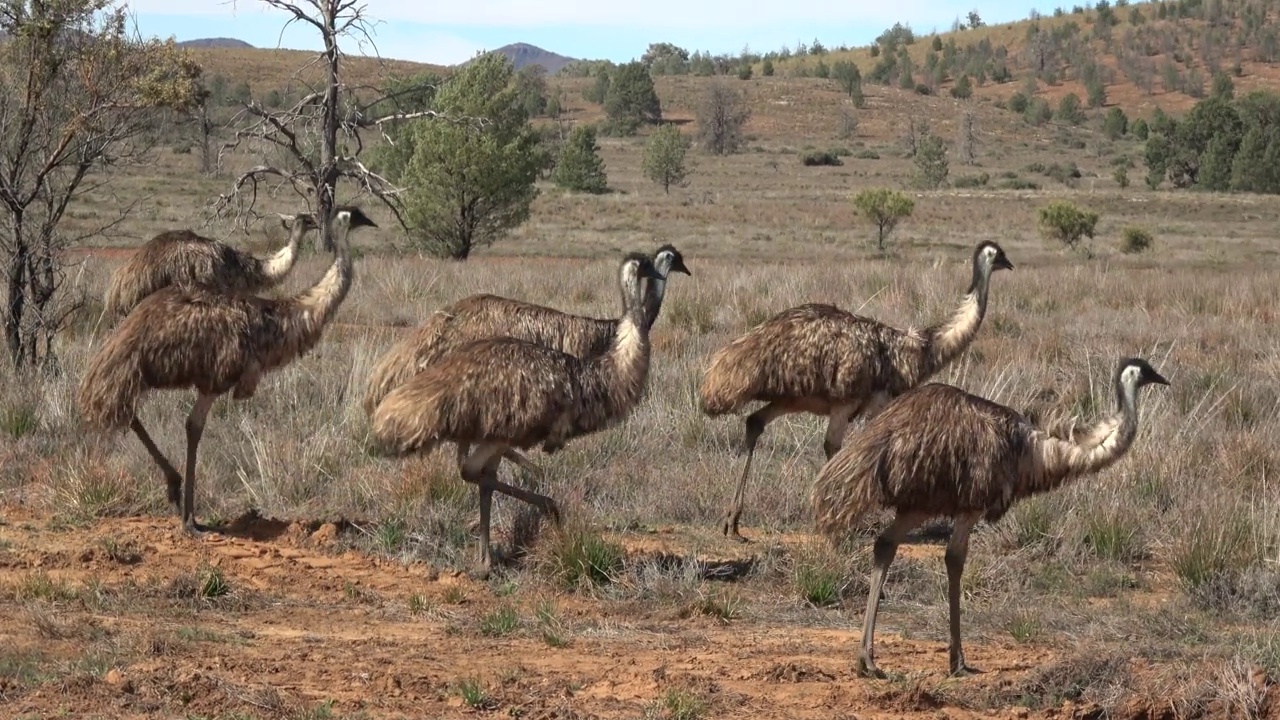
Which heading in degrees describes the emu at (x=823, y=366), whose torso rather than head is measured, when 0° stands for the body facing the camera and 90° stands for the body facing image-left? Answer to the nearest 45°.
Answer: approximately 270°

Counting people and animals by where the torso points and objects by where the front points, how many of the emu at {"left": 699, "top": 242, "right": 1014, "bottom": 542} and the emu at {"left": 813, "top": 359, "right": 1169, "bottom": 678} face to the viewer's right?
2

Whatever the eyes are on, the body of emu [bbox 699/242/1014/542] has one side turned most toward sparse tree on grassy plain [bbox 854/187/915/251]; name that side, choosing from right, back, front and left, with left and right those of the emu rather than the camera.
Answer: left

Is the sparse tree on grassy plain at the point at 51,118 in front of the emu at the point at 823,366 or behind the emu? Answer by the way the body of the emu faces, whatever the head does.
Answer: behind

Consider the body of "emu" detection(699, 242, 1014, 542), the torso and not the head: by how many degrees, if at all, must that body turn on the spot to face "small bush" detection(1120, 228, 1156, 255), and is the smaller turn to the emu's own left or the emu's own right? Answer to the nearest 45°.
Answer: approximately 90° to the emu's own left

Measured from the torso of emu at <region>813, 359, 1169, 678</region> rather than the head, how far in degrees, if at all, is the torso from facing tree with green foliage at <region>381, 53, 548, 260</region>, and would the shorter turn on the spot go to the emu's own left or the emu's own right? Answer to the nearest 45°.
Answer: approximately 135° to the emu's own left

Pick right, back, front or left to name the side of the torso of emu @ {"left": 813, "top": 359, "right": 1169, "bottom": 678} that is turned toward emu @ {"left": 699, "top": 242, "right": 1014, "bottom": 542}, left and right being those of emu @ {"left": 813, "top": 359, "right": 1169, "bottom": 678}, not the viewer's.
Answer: left

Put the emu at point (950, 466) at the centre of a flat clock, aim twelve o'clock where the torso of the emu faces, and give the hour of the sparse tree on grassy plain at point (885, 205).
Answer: The sparse tree on grassy plain is roughly at 9 o'clock from the emu.

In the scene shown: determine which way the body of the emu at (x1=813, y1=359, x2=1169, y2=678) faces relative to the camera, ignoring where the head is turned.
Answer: to the viewer's right

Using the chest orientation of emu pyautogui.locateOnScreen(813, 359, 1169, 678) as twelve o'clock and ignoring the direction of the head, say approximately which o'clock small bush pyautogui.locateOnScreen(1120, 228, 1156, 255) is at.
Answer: The small bush is roughly at 9 o'clock from the emu.

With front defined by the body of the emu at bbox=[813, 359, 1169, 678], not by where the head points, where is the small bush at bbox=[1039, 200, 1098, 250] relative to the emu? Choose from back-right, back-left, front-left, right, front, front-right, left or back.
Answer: left
